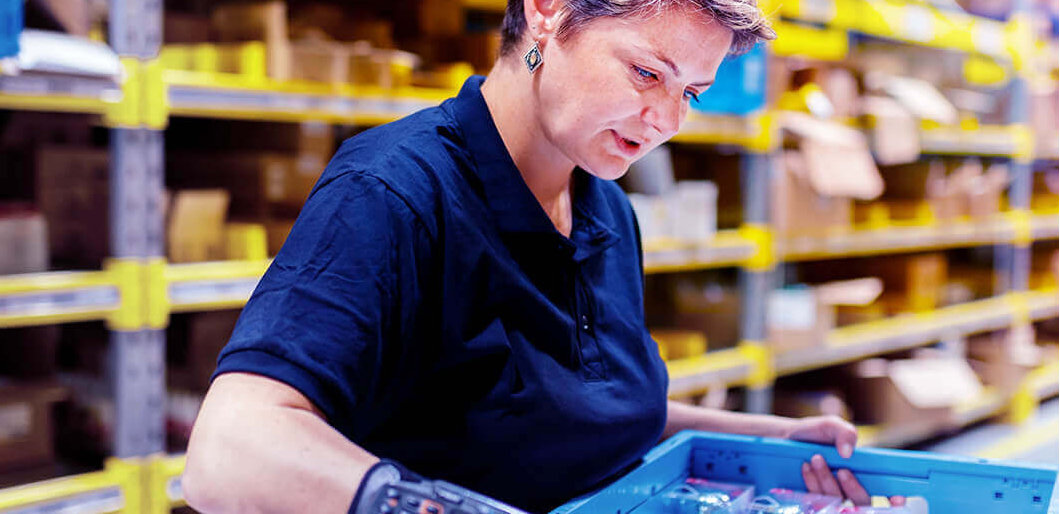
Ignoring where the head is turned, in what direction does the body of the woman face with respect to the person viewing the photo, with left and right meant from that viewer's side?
facing the viewer and to the right of the viewer

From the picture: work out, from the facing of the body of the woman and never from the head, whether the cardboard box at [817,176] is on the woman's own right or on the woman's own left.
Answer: on the woman's own left

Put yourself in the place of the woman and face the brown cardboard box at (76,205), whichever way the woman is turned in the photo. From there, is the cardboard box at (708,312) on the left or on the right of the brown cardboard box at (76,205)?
right

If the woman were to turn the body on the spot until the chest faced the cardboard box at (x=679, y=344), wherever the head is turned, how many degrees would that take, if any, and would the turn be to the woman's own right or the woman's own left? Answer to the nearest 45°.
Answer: approximately 135° to the woman's own left

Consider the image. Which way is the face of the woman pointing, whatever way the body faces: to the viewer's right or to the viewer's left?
to the viewer's right

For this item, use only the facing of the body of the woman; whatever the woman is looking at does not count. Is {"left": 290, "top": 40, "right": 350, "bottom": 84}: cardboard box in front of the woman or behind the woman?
behind

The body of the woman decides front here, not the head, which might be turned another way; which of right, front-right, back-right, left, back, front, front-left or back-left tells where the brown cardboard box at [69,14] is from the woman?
back

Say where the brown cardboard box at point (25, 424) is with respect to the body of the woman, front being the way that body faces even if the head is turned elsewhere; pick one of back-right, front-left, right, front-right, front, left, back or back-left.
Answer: back

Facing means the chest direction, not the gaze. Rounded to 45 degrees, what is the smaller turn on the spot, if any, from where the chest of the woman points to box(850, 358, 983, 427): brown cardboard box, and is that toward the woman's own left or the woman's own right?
approximately 90° to the woman's own left

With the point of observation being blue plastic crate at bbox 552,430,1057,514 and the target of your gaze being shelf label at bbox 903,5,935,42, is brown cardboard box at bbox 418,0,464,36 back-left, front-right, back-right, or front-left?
front-left
